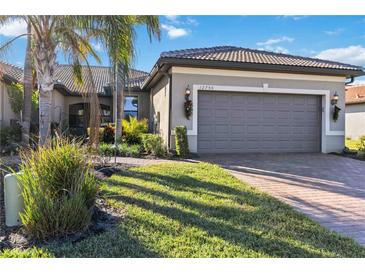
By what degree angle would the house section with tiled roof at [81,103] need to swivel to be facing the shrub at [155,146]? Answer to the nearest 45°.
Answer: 0° — it already faces it

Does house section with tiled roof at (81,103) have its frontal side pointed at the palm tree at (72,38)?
yes

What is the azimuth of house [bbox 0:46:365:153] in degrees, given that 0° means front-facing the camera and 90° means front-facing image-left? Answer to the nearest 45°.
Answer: approximately 0°

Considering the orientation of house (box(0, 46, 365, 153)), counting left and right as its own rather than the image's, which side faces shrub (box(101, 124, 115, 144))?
right

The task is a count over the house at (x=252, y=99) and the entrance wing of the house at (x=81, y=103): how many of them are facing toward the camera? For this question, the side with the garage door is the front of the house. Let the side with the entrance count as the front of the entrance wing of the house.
2
